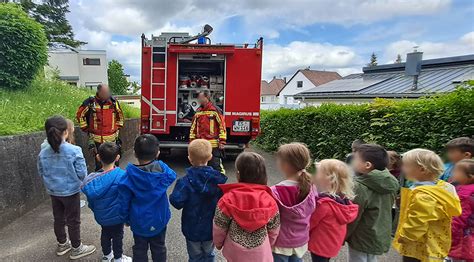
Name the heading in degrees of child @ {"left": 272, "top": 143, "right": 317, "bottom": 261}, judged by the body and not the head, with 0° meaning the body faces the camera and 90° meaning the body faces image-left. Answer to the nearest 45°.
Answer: approximately 135°

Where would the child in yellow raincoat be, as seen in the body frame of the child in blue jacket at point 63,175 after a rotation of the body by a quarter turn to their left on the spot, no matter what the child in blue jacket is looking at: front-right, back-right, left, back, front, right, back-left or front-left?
back

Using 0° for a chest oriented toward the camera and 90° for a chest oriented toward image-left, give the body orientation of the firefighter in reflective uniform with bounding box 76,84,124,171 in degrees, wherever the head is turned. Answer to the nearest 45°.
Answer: approximately 0°

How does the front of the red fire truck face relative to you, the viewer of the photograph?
facing away from the viewer

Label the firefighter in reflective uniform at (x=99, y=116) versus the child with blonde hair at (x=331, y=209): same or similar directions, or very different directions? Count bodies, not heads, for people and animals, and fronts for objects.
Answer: very different directions

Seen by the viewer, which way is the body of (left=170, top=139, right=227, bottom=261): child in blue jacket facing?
away from the camera

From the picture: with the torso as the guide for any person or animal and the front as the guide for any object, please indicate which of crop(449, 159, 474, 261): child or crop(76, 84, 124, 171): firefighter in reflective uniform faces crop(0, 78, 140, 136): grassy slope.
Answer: the child

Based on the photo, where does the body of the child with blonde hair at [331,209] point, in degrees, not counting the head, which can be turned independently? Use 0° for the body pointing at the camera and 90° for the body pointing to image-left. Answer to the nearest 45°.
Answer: approximately 135°

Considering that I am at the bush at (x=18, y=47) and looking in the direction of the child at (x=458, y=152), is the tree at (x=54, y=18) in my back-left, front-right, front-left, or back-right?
back-left

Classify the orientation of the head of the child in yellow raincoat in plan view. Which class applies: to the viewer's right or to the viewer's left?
to the viewer's left

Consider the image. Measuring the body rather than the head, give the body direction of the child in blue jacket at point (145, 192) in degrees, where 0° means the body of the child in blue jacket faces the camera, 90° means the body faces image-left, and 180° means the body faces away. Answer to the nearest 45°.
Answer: approximately 180°
